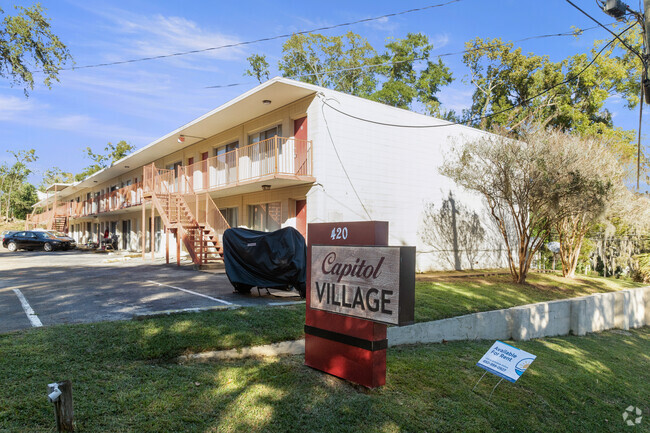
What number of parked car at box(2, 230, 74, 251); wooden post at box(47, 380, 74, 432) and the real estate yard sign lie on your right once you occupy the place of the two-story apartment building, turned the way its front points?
1

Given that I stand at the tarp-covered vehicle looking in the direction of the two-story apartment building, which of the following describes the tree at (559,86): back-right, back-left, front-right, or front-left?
front-right

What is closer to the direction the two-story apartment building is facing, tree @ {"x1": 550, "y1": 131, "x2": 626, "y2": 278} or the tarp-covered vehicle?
the tarp-covered vehicle

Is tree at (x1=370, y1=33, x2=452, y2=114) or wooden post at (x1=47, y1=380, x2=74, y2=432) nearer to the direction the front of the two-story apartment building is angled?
the wooden post

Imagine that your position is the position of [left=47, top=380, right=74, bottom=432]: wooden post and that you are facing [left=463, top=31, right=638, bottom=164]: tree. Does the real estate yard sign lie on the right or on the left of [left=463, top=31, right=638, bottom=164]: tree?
right

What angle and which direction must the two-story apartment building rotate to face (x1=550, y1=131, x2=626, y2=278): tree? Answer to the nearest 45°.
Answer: approximately 90° to its left

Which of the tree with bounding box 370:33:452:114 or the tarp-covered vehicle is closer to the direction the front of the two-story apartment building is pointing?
the tarp-covered vehicle

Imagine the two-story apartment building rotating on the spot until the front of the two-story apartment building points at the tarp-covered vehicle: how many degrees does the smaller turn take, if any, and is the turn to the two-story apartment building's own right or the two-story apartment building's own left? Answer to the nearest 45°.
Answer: approximately 45° to the two-story apartment building's own left

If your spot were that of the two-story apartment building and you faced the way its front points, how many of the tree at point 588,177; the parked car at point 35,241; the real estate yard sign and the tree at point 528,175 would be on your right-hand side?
1

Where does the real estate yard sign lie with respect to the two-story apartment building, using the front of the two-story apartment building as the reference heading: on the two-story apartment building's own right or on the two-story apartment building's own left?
on the two-story apartment building's own left

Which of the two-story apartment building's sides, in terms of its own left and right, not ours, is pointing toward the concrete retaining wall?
left

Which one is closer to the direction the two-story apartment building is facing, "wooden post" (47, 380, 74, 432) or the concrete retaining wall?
the wooden post

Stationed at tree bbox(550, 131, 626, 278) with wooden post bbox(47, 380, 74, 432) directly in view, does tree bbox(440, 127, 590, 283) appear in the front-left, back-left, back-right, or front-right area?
front-right

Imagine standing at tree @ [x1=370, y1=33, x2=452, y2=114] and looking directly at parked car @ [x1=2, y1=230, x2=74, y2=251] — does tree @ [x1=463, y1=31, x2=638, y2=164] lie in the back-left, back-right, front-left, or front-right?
back-left

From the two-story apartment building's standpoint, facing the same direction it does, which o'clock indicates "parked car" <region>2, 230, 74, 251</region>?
The parked car is roughly at 3 o'clock from the two-story apartment building.

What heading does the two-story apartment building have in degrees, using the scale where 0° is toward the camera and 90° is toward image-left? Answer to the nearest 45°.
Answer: approximately 45°

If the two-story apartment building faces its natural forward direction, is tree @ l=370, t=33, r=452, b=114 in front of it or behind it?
behind

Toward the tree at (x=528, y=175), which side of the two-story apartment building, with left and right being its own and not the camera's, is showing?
left
